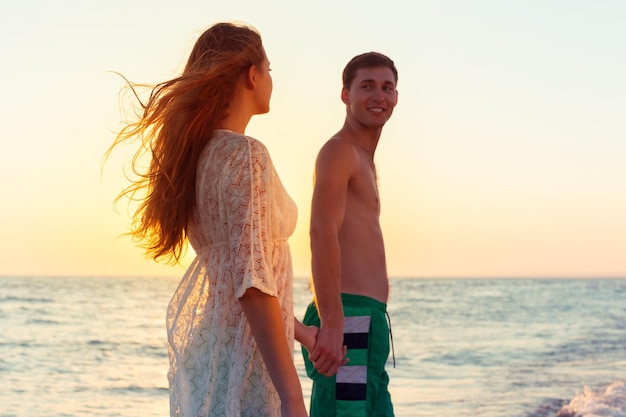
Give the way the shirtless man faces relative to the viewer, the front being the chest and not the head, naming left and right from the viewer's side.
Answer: facing to the right of the viewer

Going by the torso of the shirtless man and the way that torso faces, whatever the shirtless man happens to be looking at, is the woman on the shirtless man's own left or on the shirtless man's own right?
on the shirtless man's own right
